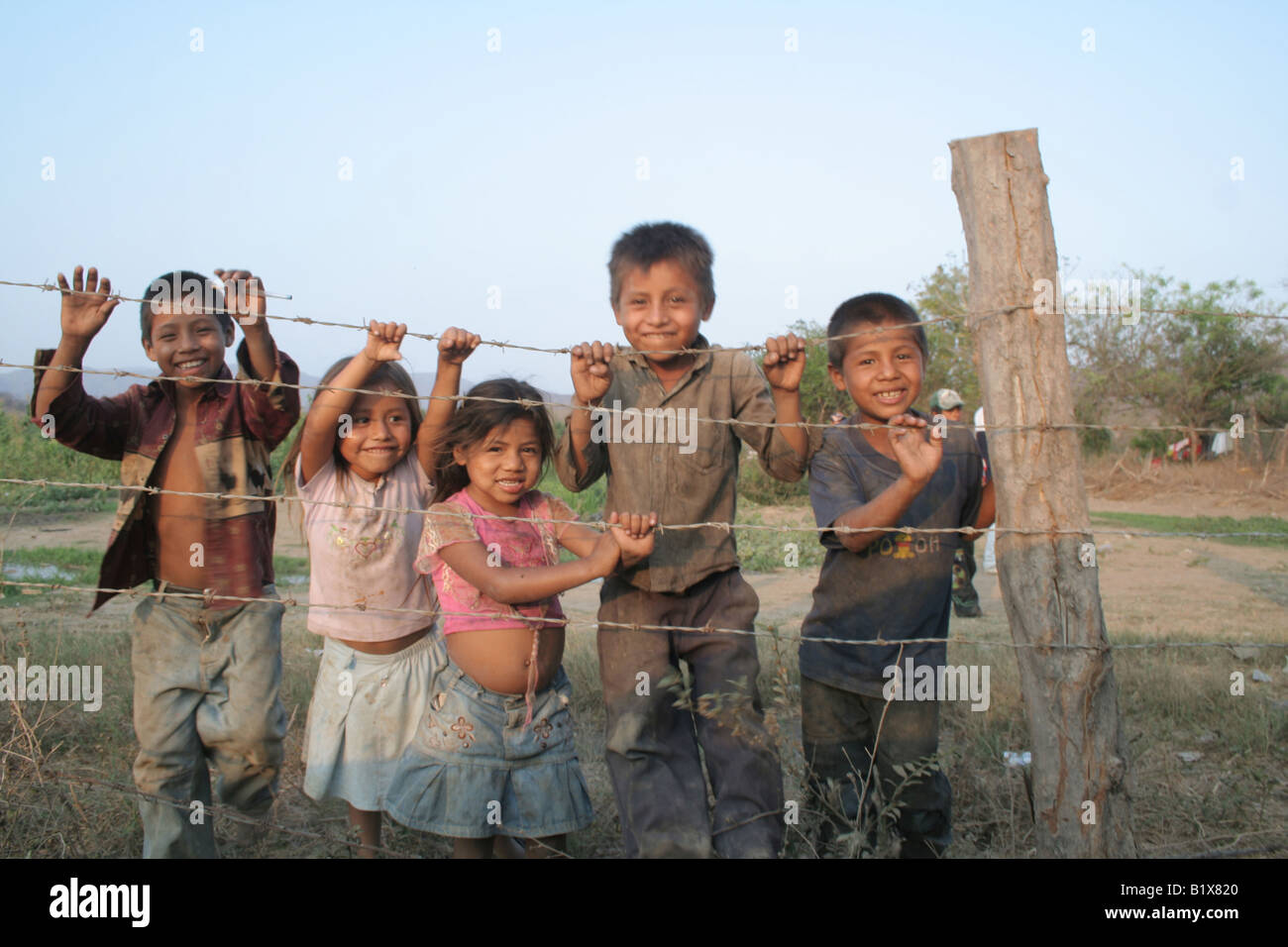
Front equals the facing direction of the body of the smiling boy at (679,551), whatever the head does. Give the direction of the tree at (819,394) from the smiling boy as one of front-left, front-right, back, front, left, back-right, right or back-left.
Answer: back

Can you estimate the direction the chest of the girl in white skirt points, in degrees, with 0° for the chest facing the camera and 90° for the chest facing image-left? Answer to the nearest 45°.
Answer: approximately 0°

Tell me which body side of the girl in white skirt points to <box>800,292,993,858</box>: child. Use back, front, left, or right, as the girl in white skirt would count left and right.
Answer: left

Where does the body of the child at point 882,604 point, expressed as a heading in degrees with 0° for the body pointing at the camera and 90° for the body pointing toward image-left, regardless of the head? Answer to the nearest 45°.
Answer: approximately 0°

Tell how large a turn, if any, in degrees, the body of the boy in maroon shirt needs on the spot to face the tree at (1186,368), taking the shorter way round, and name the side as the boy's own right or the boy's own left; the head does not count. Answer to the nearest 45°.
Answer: approximately 135° to the boy's own left
